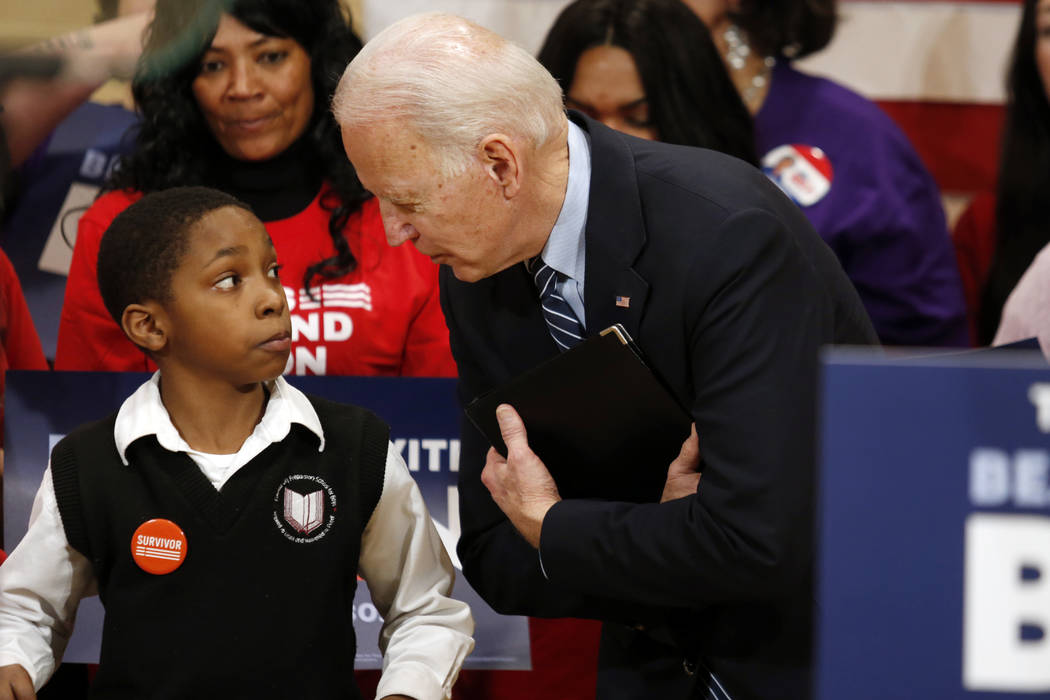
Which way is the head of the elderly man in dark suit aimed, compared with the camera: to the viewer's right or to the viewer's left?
to the viewer's left

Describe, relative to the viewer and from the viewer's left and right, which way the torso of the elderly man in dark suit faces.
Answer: facing the viewer and to the left of the viewer

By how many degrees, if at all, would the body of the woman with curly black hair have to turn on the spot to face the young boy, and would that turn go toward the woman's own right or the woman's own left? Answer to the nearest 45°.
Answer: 0° — they already face them

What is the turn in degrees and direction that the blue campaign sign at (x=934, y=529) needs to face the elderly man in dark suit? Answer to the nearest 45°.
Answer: approximately 135° to its right

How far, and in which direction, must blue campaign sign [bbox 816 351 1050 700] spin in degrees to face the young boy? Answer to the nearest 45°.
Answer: approximately 90° to its right

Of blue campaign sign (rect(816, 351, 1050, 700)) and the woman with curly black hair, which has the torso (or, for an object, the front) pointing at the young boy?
the woman with curly black hair

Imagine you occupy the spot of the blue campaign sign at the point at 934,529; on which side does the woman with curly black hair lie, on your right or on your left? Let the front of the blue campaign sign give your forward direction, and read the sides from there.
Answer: on your right

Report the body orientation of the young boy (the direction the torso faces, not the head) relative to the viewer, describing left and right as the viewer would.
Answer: facing the viewer

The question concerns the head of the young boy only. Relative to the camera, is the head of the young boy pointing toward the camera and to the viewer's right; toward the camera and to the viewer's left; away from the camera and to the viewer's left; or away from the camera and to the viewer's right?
toward the camera and to the viewer's right

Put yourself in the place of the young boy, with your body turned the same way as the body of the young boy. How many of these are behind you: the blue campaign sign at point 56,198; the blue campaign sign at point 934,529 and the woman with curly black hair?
2
